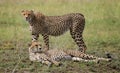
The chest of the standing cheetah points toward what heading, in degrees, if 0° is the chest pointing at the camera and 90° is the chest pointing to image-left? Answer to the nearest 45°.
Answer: approximately 90°
